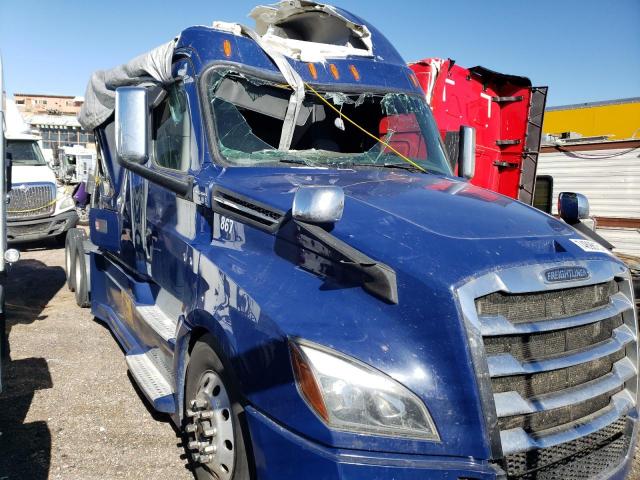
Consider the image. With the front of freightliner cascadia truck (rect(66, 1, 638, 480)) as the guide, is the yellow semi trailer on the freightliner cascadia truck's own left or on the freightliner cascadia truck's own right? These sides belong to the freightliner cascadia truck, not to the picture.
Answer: on the freightliner cascadia truck's own left

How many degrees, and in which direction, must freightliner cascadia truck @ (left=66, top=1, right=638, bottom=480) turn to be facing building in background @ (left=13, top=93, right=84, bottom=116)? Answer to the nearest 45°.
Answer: approximately 180°

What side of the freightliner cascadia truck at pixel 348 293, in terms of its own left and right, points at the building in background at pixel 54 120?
back

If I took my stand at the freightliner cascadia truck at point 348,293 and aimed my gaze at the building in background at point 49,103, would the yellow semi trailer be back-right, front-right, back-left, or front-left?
front-right

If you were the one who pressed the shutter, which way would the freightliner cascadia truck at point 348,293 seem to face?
facing the viewer and to the right of the viewer
